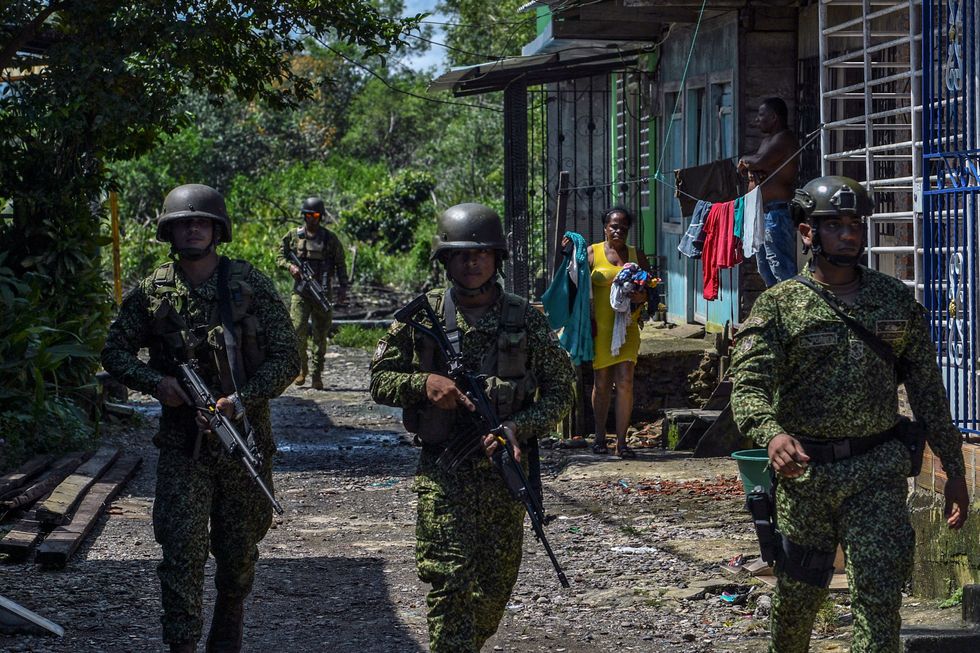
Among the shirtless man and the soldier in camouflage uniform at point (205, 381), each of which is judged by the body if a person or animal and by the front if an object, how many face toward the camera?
1

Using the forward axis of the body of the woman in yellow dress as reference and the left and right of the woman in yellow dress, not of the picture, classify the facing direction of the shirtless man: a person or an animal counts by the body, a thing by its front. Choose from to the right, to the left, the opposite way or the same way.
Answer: to the right

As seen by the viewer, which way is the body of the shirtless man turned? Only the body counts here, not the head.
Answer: to the viewer's left

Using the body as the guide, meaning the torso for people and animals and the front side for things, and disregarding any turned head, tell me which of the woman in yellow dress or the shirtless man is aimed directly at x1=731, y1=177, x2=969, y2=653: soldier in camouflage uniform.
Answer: the woman in yellow dress

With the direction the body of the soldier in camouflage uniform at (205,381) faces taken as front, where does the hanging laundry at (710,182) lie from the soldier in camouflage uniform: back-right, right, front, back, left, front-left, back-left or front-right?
back-left

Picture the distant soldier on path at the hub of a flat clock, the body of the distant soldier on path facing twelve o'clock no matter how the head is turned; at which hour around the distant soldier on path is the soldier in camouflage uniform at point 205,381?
The soldier in camouflage uniform is roughly at 12 o'clock from the distant soldier on path.

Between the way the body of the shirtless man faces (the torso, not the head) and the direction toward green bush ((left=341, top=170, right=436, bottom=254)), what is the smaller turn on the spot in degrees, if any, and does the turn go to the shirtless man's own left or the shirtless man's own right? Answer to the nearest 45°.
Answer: approximately 45° to the shirtless man's own right

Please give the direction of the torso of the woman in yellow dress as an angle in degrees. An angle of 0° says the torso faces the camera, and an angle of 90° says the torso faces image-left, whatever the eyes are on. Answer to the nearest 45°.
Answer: approximately 0°
